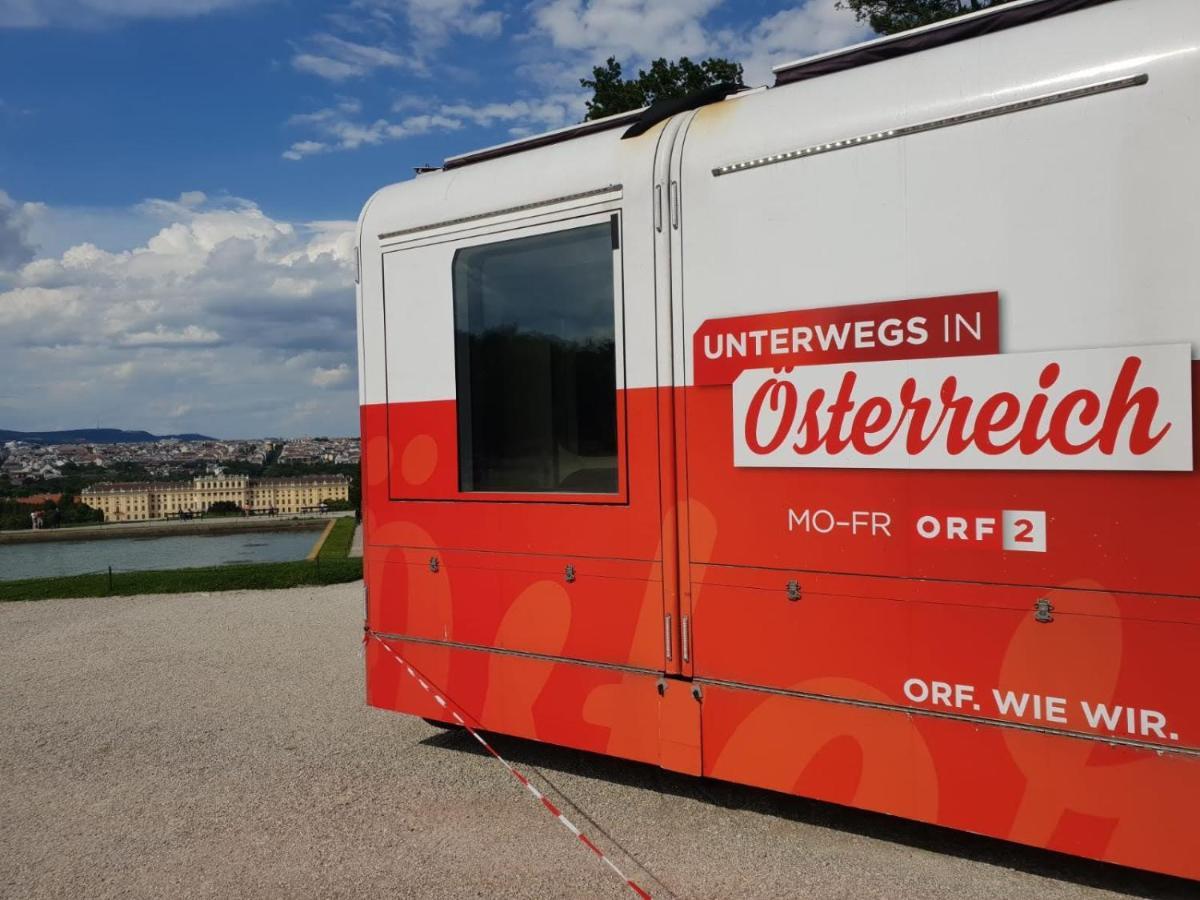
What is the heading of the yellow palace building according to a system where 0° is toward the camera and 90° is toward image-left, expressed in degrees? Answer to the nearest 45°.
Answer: approximately 0°

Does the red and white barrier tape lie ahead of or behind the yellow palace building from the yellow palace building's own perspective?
ahead

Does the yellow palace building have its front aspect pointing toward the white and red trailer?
yes
